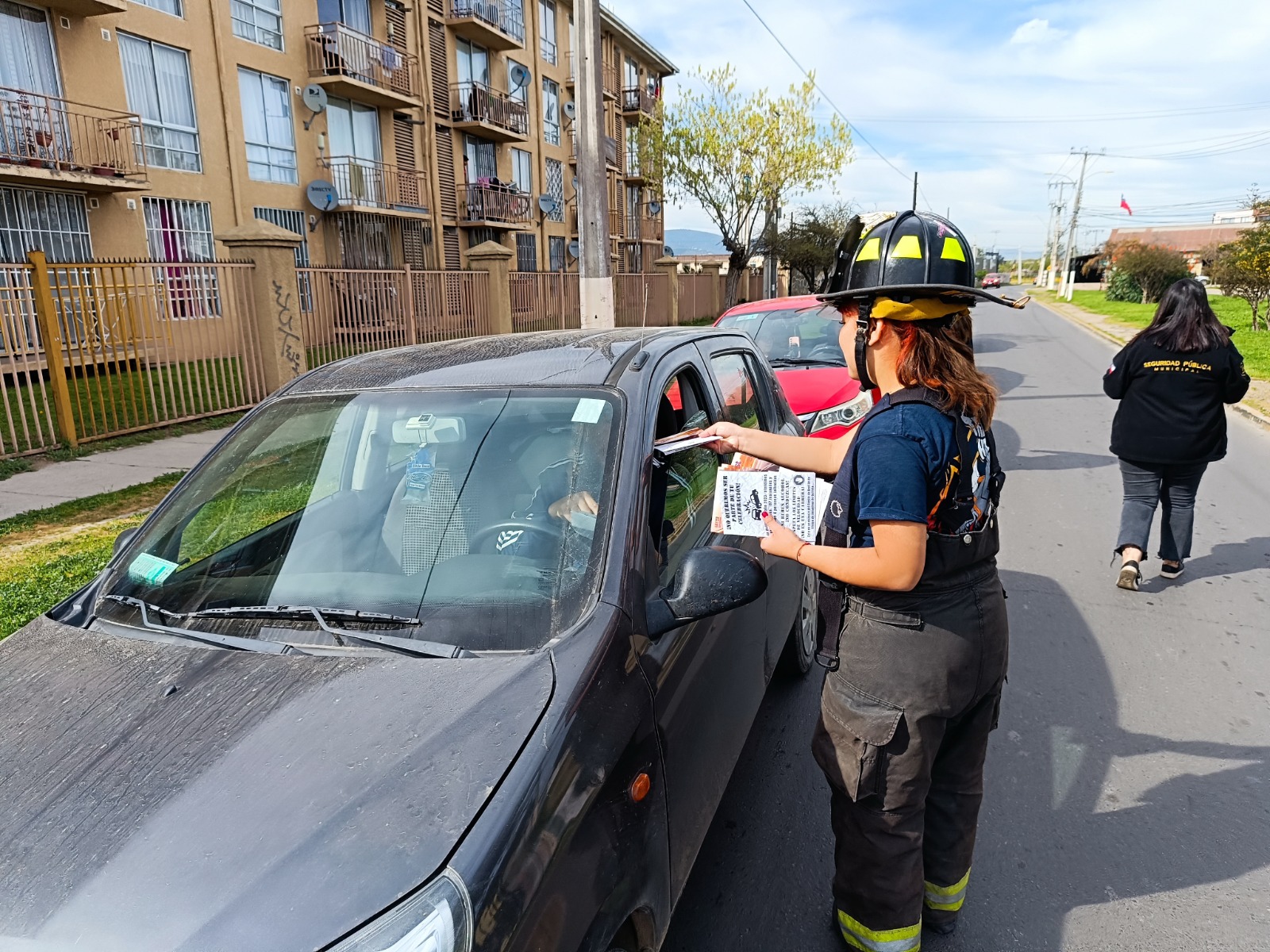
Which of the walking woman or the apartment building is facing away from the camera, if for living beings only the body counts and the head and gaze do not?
the walking woman

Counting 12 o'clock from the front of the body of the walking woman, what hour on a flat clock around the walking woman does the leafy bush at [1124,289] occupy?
The leafy bush is roughly at 12 o'clock from the walking woman.

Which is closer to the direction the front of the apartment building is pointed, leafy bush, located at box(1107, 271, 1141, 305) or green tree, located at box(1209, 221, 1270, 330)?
the green tree

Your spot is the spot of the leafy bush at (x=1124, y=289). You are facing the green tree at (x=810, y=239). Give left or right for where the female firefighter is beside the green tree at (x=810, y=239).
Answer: left

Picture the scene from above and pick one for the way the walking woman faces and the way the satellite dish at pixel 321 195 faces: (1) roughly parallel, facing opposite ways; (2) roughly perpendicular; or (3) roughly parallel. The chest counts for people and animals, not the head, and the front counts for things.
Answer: roughly perpendicular

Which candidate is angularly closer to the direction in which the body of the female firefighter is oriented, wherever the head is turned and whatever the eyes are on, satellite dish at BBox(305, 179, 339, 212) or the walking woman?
the satellite dish

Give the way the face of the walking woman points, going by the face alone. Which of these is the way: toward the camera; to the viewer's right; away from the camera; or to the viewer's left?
away from the camera

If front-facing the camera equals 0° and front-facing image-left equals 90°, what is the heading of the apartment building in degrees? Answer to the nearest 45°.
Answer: approximately 315°

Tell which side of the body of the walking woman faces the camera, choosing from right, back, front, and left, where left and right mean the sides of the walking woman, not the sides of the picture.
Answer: back

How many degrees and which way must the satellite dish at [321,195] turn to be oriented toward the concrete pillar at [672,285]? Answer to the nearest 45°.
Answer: approximately 45° to its left

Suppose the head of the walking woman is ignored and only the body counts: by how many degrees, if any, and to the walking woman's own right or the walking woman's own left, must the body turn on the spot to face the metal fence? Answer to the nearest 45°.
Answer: approximately 90° to the walking woman's own left

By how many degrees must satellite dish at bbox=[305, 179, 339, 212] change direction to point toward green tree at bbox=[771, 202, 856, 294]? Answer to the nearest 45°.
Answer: approximately 90° to its left

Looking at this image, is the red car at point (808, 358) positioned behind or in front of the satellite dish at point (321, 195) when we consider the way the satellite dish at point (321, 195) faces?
in front

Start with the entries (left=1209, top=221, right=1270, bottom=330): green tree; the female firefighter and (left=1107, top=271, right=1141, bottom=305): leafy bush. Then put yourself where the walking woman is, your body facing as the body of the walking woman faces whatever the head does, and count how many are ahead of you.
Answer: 2

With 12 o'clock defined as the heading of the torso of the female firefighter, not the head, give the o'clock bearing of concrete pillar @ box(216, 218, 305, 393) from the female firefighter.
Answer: The concrete pillar is roughly at 12 o'clock from the female firefighter.

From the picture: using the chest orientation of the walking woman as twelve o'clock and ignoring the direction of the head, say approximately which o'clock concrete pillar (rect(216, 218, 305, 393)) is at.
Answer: The concrete pillar is roughly at 9 o'clock from the walking woman.

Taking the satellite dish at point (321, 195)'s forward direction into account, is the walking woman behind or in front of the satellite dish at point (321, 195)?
in front
